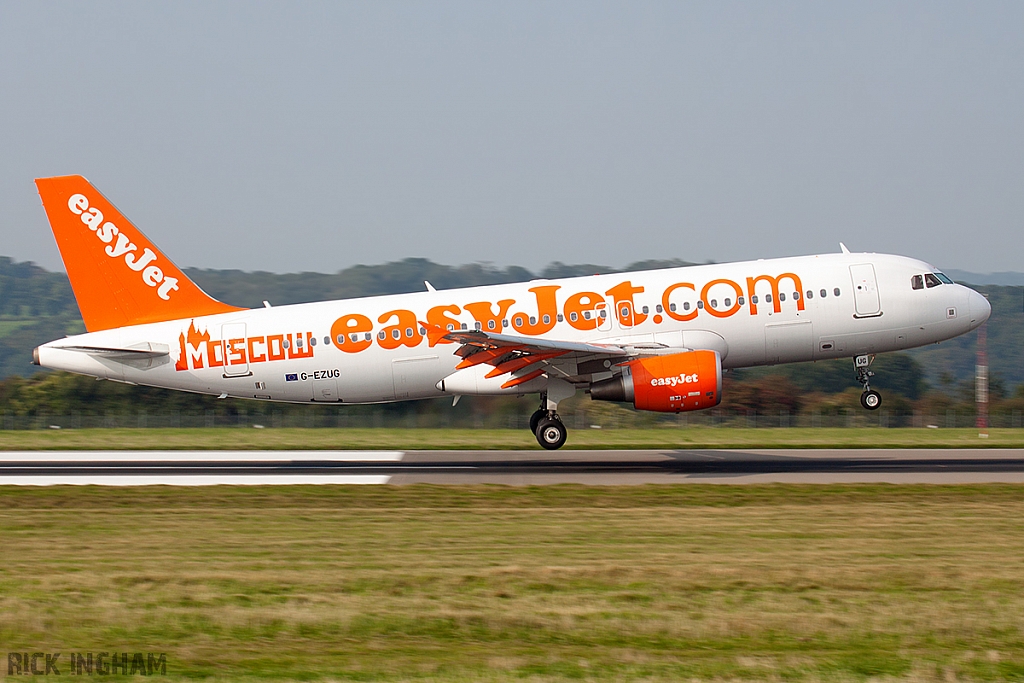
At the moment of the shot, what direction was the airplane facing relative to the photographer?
facing to the right of the viewer
